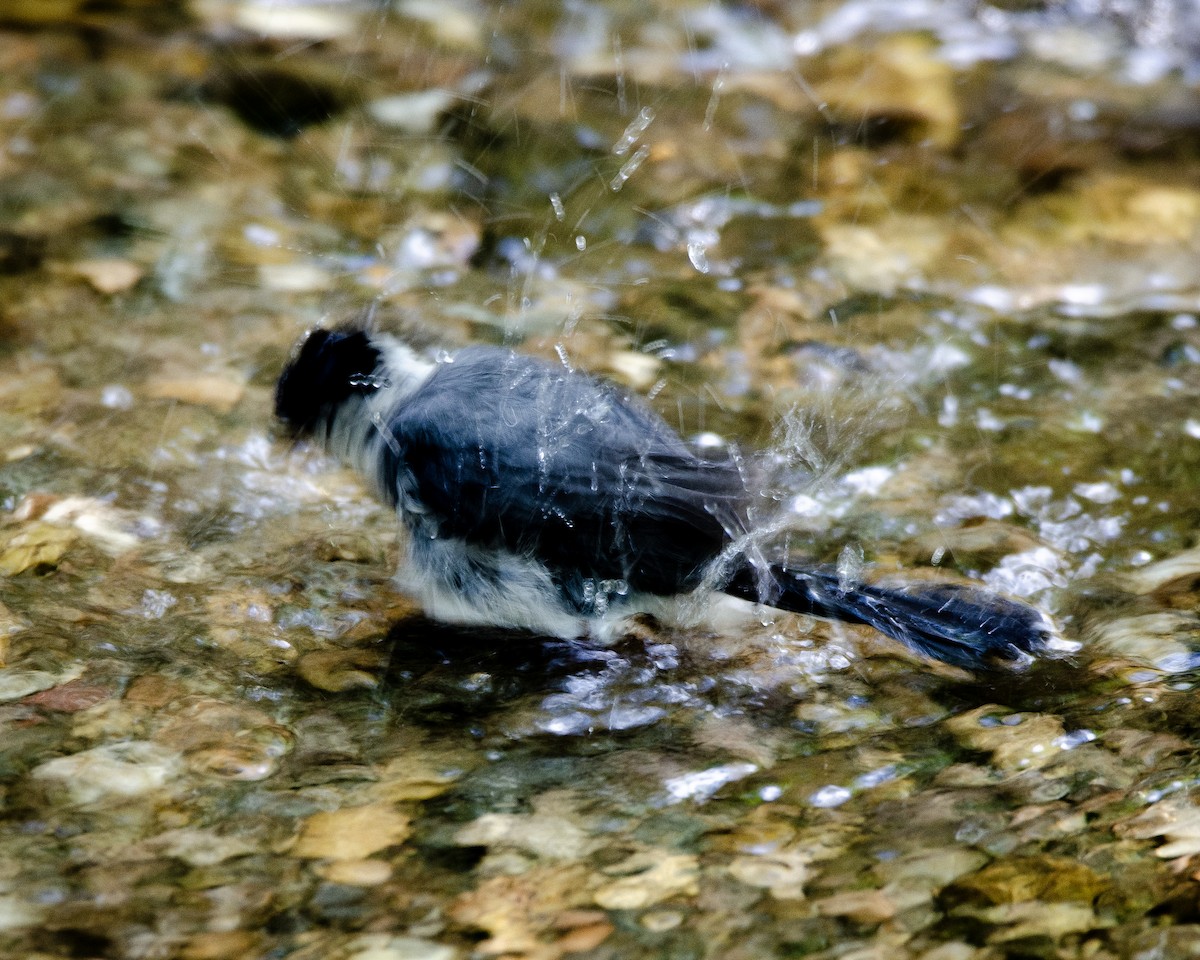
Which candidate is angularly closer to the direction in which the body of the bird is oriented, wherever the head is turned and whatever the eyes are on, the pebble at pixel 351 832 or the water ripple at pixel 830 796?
the pebble

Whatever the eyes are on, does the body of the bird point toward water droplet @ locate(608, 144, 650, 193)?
no

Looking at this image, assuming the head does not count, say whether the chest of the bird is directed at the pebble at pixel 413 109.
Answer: no

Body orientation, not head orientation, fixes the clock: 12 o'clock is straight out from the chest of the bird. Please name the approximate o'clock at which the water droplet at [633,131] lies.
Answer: The water droplet is roughly at 3 o'clock from the bird.

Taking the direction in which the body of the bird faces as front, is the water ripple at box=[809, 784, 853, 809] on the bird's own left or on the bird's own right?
on the bird's own left

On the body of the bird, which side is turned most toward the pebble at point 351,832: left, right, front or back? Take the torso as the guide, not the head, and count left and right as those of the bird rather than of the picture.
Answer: left

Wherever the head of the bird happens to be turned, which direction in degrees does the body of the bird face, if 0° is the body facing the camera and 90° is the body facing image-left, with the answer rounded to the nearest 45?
approximately 90°
